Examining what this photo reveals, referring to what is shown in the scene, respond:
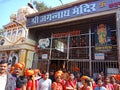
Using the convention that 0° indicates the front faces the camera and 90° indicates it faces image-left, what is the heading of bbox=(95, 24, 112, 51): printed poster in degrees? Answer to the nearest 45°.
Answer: approximately 0°
